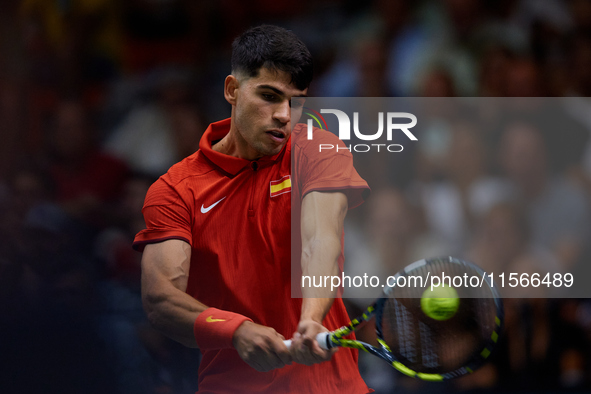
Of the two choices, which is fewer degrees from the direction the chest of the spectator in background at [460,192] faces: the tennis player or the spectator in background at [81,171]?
the tennis player

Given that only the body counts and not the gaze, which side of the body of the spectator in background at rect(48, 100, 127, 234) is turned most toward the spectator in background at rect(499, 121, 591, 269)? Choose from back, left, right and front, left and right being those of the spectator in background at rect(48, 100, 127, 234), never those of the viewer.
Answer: left

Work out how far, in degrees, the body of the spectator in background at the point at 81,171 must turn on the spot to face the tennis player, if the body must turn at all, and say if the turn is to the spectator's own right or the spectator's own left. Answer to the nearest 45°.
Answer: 0° — they already face them

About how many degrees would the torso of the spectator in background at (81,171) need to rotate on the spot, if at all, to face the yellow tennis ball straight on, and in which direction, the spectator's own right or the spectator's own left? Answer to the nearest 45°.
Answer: approximately 45° to the spectator's own left

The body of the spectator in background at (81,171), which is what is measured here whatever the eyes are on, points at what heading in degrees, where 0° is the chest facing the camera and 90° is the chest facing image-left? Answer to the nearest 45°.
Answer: approximately 0°

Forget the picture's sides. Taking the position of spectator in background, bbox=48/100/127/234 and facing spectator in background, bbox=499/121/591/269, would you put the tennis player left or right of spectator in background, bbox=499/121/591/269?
right

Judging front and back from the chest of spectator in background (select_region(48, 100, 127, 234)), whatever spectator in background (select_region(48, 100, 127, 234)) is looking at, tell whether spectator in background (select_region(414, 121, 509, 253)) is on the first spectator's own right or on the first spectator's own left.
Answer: on the first spectator's own left

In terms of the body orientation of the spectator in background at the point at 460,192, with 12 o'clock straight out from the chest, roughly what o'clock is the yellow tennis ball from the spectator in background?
The yellow tennis ball is roughly at 12 o'clock from the spectator in background.
